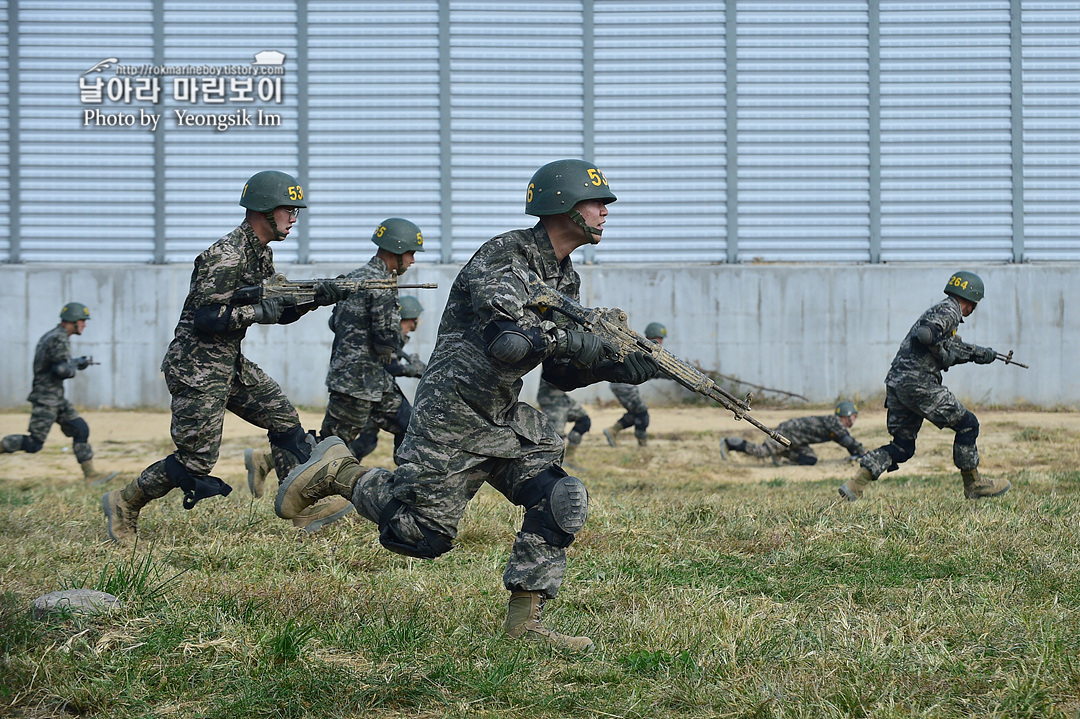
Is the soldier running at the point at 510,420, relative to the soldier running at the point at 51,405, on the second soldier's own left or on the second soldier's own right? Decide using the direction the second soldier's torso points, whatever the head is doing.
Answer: on the second soldier's own right

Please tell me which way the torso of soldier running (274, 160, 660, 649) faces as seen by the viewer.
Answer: to the viewer's right

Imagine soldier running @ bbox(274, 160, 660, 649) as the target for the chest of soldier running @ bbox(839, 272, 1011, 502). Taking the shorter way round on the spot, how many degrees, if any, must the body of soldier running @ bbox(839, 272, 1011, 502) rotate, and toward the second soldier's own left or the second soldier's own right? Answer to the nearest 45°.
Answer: approximately 90° to the second soldier's own right

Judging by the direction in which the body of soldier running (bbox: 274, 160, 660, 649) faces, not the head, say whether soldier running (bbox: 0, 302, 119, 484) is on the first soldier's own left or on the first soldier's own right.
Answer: on the first soldier's own left

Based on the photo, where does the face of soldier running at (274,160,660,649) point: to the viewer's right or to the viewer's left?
to the viewer's right

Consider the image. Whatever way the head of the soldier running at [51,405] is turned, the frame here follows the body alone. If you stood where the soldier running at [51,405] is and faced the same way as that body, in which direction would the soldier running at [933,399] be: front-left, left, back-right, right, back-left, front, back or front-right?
front-right

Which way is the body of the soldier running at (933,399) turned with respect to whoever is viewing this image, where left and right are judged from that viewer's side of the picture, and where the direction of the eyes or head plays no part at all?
facing to the right of the viewer

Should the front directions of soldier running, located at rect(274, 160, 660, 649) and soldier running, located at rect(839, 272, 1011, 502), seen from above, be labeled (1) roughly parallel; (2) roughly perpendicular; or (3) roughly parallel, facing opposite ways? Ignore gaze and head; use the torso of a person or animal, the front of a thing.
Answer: roughly parallel

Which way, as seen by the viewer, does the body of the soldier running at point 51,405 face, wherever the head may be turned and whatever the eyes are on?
to the viewer's right

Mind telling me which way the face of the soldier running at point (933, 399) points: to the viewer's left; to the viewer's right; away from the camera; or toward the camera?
to the viewer's right

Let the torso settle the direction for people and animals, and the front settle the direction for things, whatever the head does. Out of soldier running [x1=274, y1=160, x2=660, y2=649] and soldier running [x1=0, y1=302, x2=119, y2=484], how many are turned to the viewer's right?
2

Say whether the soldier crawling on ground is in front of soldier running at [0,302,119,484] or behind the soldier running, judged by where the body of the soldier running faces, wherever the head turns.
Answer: in front

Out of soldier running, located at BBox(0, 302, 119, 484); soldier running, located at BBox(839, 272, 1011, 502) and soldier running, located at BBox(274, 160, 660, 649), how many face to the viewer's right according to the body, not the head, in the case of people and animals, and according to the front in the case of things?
3
